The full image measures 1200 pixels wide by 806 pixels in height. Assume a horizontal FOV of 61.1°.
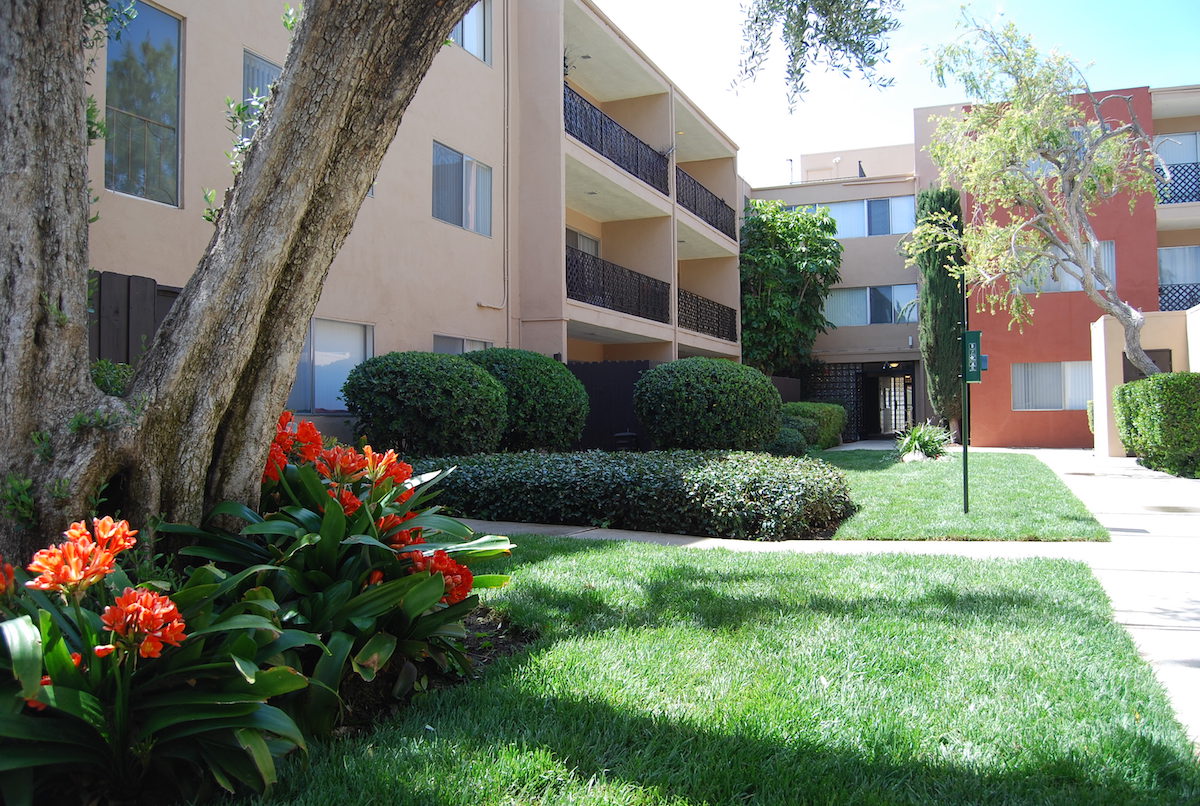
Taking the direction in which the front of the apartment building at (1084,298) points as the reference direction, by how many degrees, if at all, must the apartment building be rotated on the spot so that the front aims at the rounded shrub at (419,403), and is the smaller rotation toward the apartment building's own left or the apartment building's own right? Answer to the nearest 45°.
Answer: approximately 45° to the apartment building's own right

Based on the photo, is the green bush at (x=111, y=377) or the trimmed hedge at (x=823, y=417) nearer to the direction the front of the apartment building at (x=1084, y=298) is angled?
the green bush

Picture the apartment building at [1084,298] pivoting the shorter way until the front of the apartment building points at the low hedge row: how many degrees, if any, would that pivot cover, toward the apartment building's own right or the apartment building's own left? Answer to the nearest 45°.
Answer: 0° — it already faces it

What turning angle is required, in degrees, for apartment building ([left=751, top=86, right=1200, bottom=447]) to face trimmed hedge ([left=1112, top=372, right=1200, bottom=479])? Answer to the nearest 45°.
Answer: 0° — it already faces it

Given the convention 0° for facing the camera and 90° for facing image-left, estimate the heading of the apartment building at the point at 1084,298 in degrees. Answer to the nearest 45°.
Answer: approximately 0°

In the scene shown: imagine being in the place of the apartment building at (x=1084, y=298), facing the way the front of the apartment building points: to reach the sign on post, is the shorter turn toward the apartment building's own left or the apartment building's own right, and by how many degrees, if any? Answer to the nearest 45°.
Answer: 0° — it already faces it

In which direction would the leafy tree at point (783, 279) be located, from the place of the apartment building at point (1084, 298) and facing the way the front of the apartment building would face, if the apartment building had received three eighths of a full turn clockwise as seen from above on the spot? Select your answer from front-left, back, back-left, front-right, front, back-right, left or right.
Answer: front-left
